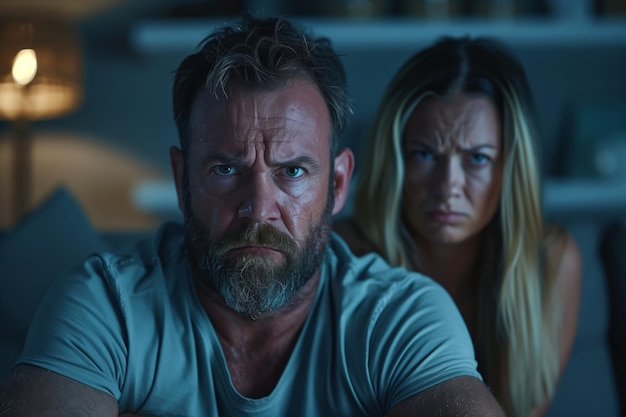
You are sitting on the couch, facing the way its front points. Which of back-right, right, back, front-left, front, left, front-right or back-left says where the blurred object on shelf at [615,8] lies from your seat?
back-left

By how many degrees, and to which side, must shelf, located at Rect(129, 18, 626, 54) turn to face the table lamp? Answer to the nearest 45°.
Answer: approximately 90° to its right

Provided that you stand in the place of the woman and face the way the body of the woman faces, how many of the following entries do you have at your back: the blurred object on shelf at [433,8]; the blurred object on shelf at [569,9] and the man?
2

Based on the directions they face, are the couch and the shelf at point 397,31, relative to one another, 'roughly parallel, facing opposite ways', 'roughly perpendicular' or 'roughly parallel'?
roughly parallel

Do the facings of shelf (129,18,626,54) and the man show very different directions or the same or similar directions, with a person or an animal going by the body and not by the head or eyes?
same or similar directions

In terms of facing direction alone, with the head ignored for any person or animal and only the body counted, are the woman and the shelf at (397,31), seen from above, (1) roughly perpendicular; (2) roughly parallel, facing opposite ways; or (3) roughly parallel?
roughly parallel

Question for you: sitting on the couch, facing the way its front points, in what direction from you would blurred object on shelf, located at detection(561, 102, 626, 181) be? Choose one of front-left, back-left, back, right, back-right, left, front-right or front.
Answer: back-left

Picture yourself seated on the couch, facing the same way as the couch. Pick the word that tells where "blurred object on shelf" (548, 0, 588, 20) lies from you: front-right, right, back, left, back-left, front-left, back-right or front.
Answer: back-left

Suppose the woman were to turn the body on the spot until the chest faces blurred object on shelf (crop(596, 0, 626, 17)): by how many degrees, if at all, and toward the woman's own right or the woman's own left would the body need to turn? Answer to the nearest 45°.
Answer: approximately 180°

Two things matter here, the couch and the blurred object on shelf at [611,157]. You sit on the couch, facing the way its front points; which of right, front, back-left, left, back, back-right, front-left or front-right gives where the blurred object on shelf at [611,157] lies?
back-left

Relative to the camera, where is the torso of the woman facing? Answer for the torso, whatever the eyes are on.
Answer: toward the camera

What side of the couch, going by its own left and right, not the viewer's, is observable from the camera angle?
front

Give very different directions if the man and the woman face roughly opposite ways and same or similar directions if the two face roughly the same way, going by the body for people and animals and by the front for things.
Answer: same or similar directions

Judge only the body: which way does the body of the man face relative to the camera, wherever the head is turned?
toward the camera

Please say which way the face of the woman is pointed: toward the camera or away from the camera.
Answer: toward the camera

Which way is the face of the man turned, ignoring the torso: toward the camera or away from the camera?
toward the camera

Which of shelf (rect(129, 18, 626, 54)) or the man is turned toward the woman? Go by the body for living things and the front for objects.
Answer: the shelf
